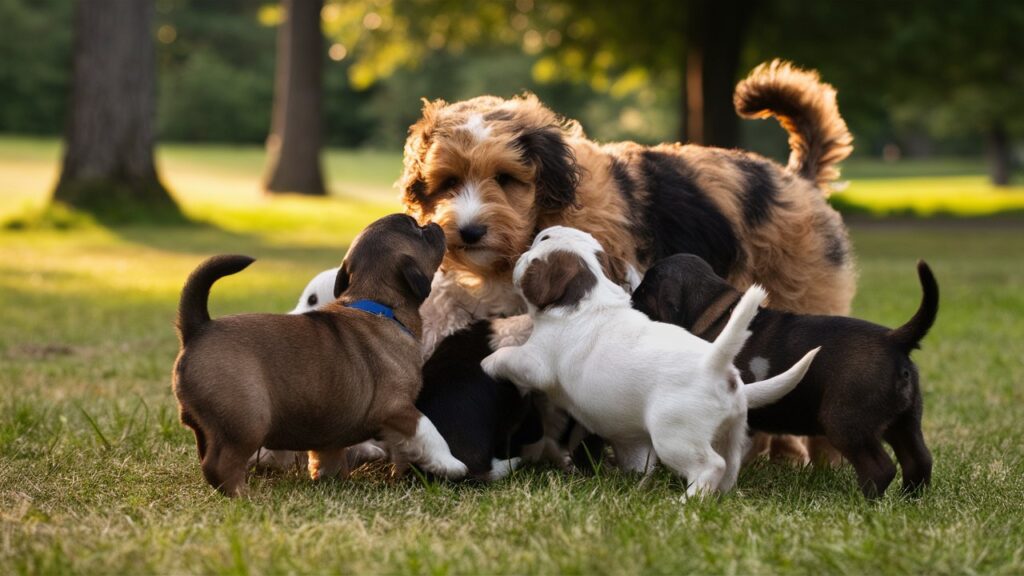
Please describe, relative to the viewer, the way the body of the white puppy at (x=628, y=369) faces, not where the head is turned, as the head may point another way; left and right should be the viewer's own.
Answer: facing away from the viewer and to the left of the viewer

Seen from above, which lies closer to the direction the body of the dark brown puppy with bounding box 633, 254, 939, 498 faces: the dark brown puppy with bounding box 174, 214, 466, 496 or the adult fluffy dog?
the adult fluffy dog

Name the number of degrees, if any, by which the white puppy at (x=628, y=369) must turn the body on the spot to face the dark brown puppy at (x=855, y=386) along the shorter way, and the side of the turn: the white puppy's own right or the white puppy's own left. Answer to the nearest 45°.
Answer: approximately 135° to the white puppy's own right

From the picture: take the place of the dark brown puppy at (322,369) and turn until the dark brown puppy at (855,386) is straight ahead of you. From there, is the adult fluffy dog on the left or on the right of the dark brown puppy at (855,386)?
left

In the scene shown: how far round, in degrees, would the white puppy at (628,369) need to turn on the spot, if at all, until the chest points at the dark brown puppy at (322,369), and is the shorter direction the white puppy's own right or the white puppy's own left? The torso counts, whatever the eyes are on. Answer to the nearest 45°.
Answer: approximately 45° to the white puppy's own left

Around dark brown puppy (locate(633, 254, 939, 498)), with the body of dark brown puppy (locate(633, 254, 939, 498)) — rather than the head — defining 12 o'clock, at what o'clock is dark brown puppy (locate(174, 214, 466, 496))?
dark brown puppy (locate(174, 214, 466, 496)) is roughly at 10 o'clock from dark brown puppy (locate(633, 254, 939, 498)).

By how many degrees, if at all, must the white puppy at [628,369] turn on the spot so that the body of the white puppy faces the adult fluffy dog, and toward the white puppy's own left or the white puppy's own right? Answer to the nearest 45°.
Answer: approximately 45° to the white puppy's own right

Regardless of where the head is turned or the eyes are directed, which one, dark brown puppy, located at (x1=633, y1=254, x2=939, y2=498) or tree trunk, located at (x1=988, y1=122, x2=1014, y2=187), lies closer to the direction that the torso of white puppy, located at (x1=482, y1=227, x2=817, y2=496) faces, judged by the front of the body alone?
the tree trunk

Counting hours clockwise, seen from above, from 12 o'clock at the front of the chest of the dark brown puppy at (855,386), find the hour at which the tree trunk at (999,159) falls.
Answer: The tree trunk is roughly at 2 o'clock from the dark brown puppy.

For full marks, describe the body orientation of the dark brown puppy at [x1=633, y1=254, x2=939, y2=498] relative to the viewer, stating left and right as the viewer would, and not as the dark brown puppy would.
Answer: facing away from the viewer and to the left of the viewer
